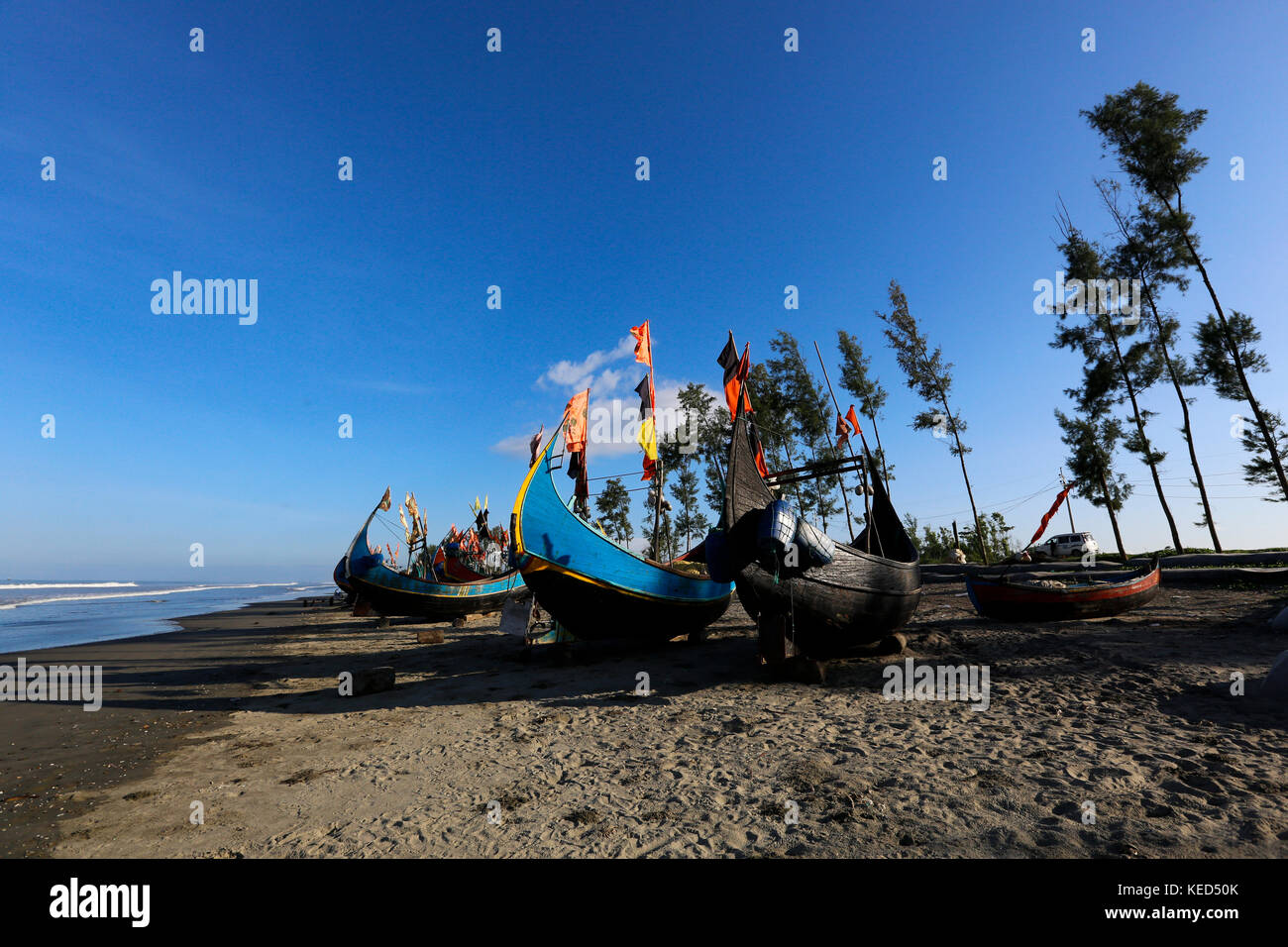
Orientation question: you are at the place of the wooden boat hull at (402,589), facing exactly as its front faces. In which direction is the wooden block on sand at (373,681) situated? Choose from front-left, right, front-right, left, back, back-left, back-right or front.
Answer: left

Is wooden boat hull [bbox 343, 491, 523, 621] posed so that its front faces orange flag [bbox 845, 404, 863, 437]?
no

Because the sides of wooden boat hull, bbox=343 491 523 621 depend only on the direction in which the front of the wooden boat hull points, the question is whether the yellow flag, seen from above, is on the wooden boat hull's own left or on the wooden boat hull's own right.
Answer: on the wooden boat hull's own left

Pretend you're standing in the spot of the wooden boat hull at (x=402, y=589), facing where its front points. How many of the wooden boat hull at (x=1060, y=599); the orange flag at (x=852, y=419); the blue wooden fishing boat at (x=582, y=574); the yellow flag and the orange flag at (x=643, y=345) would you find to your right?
0

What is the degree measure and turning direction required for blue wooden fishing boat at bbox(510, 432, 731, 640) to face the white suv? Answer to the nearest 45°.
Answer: approximately 180°

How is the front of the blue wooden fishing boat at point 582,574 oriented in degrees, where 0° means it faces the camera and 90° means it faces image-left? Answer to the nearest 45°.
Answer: approximately 45°

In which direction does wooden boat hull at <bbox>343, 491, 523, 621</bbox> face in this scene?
to the viewer's left

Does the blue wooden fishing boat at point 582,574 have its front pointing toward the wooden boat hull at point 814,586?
no
